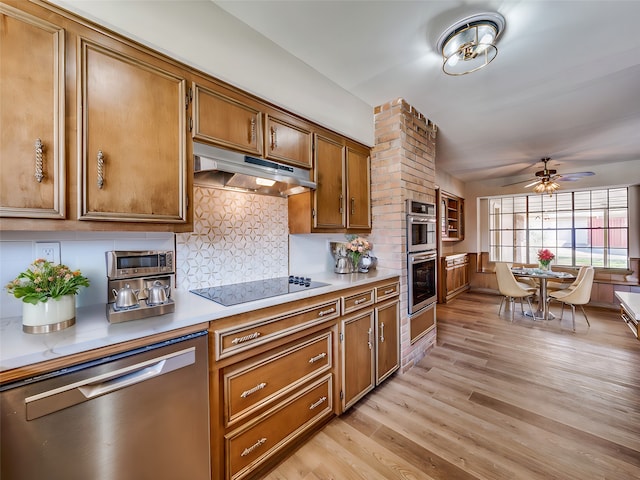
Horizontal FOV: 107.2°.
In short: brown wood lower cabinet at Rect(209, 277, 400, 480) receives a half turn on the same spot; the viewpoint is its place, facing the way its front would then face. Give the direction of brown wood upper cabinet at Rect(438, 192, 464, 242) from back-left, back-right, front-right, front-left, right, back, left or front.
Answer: right

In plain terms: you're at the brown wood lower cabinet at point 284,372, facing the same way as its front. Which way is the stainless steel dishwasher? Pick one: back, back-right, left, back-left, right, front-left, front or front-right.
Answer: right

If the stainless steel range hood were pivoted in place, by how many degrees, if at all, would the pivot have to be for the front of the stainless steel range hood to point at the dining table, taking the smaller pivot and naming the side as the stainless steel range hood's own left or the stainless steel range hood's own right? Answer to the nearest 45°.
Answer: approximately 45° to the stainless steel range hood's own left

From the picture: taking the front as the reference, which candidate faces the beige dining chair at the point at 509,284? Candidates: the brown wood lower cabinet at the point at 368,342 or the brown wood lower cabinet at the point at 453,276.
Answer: the brown wood lower cabinet at the point at 453,276

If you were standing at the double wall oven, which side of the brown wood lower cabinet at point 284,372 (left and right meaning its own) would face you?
left

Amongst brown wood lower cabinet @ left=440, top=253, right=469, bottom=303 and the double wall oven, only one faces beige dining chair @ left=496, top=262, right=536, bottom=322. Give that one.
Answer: the brown wood lower cabinet

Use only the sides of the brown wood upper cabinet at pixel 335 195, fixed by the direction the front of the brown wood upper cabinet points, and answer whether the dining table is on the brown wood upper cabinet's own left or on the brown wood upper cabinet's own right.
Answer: on the brown wood upper cabinet's own left

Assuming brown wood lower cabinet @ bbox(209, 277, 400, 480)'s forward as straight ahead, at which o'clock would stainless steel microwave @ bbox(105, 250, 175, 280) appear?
The stainless steel microwave is roughly at 4 o'clock from the brown wood lower cabinet.

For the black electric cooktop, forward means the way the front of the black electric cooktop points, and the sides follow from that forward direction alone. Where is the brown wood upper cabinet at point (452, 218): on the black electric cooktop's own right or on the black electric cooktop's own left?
on the black electric cooktop's own left

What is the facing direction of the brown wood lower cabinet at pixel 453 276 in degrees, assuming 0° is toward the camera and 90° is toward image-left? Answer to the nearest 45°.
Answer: approximately 315°
